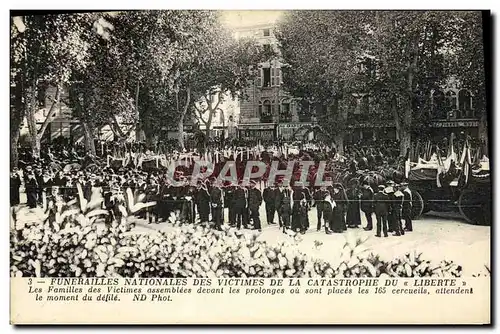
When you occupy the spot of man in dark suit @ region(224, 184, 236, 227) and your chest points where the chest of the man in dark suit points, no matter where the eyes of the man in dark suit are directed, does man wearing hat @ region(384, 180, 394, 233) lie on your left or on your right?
on your left

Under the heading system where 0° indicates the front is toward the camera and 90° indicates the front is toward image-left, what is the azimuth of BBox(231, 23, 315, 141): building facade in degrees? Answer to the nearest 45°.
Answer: approximately 0°

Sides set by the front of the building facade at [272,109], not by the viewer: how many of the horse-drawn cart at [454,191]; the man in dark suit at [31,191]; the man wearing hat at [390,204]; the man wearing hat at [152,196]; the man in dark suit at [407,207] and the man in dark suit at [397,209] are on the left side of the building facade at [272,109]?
4

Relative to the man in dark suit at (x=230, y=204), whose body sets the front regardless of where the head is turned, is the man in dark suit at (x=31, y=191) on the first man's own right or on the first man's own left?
on the first man's own right

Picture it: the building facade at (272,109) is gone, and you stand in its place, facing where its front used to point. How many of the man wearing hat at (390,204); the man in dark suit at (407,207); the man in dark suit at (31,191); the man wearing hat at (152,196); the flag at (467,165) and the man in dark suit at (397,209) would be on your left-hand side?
4
